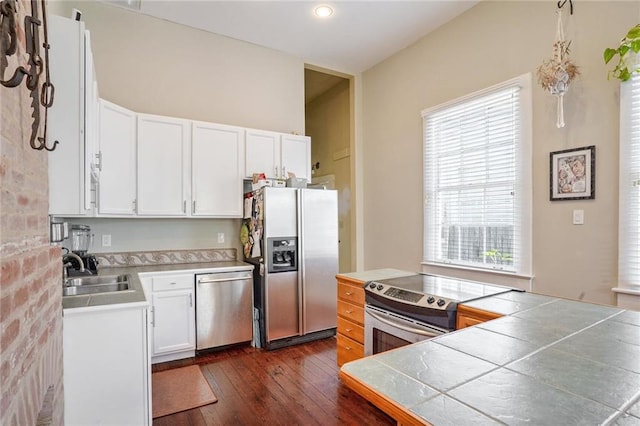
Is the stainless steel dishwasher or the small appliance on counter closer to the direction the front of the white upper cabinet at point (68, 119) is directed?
the stainless steel dishwasher

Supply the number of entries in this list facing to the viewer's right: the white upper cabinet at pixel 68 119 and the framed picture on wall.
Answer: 1

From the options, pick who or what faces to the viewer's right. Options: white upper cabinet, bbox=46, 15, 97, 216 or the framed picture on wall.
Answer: the white upper cabinet

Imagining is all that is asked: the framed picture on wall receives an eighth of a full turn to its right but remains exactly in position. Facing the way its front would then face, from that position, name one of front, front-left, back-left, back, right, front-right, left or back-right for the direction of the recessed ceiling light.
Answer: front

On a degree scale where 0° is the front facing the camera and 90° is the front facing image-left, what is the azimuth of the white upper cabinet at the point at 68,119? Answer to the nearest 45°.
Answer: approximately 270°

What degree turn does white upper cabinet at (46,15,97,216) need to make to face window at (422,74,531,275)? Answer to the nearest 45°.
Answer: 0° — it already faces it

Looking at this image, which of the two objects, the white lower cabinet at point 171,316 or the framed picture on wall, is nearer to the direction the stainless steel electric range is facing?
the white lower cabinet

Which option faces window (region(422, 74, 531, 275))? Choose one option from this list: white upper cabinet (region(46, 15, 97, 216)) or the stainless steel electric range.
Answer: the white upper cabinet

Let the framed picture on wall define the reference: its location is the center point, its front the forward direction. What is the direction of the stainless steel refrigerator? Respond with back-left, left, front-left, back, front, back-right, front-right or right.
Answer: front-right

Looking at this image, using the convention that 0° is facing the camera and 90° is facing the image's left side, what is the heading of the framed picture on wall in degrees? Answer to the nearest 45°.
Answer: approximately 45°

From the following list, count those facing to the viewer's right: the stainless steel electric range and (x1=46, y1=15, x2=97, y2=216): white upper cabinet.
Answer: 1

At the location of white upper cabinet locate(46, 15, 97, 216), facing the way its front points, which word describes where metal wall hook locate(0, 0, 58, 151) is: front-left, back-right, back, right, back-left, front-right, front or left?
right

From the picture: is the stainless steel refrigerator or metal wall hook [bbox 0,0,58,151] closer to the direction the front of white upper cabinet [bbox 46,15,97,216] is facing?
the stainless steel refrigerator
